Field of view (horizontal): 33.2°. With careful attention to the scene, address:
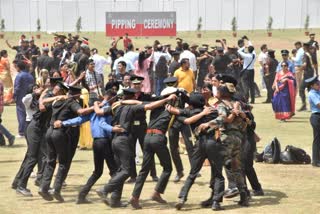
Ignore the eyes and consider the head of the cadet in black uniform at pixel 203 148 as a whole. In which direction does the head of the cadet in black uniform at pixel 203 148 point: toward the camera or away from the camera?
away from the camera

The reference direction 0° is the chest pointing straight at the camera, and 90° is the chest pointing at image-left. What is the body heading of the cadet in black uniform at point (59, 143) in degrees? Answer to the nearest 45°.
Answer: approximately 225°
